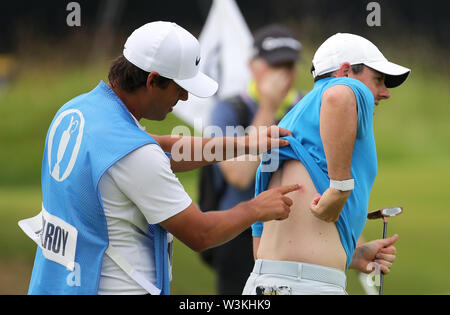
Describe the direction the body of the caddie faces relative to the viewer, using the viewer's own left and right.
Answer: facing away from the viewer and to the right of the viewer

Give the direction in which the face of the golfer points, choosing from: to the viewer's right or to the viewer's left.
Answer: to the viewer's right

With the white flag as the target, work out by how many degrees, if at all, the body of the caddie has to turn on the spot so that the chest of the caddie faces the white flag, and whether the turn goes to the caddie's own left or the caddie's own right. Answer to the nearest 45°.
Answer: approximately 45° to the caddie's own left

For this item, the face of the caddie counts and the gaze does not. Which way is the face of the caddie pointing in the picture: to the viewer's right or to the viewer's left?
to the viewer's right

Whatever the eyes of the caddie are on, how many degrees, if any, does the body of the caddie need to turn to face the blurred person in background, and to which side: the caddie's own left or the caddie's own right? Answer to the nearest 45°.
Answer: approximately 45° to the caddie's own left
